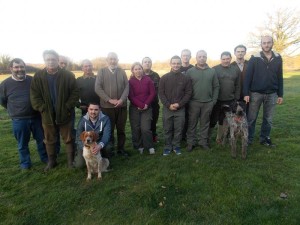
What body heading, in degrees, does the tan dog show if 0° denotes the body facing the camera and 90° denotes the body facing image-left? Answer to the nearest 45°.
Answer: approximately 45°

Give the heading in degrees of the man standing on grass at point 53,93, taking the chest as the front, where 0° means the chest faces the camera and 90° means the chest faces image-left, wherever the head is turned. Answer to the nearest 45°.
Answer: approximately 0°

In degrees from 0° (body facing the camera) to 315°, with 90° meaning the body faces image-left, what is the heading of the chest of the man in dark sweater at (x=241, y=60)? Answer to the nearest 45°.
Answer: approximately 0°

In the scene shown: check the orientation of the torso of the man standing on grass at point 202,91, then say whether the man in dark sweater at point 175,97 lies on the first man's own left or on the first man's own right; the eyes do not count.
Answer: on the first man's own right

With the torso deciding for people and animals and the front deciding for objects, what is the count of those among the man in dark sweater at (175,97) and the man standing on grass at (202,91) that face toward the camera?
2
